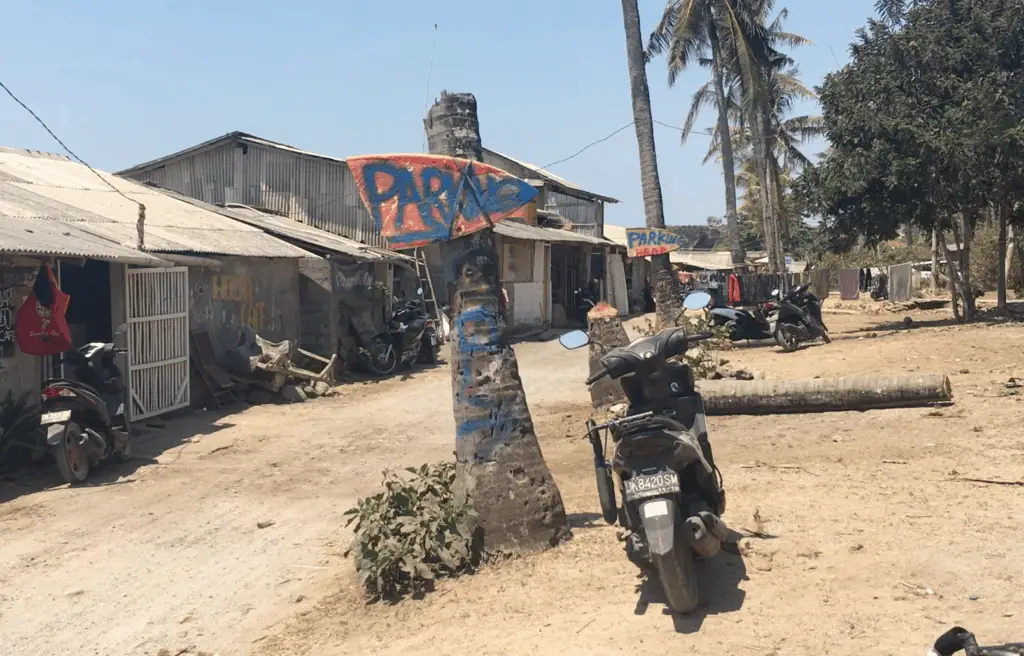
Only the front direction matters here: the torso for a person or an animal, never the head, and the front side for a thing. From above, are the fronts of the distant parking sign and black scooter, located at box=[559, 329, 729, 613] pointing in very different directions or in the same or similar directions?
very different directions

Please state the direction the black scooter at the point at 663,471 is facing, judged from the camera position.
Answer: facing away from the viewer

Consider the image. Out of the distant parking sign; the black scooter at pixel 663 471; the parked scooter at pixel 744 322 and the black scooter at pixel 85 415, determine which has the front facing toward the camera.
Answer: the distant parking sign

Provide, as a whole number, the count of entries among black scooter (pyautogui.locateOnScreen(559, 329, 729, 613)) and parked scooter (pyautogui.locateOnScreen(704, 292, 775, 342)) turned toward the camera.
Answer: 0

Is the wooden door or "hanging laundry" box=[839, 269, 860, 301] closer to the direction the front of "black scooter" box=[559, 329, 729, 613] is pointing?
the hanging laundry

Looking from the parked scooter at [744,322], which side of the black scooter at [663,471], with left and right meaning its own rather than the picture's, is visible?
front

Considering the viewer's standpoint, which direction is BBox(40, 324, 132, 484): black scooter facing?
facing away from the viewer and to the right of the viewer

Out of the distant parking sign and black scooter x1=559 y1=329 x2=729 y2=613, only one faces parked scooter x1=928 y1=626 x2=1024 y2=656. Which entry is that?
the distant parking sign

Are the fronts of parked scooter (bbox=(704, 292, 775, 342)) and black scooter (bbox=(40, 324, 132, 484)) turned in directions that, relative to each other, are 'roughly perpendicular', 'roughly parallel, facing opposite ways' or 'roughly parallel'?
roughly perpendicular

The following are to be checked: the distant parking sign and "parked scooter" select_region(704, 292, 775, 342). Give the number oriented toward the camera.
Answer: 1

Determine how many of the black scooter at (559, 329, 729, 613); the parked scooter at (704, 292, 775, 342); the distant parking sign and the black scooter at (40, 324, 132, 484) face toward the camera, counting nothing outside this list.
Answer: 1

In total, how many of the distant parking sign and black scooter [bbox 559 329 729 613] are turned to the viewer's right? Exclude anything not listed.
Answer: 0

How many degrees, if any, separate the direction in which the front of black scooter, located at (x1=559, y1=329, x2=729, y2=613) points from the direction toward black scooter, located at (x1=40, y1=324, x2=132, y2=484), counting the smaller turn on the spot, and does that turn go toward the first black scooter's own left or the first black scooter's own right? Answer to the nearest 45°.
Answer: approximately 45° to the first black scooter's own left

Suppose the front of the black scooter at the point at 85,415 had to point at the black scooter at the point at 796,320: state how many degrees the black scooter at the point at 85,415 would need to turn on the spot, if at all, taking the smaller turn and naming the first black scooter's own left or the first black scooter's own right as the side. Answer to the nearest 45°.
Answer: approximately 45° to the first black scooter's own right

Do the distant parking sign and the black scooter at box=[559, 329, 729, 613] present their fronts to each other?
yes
